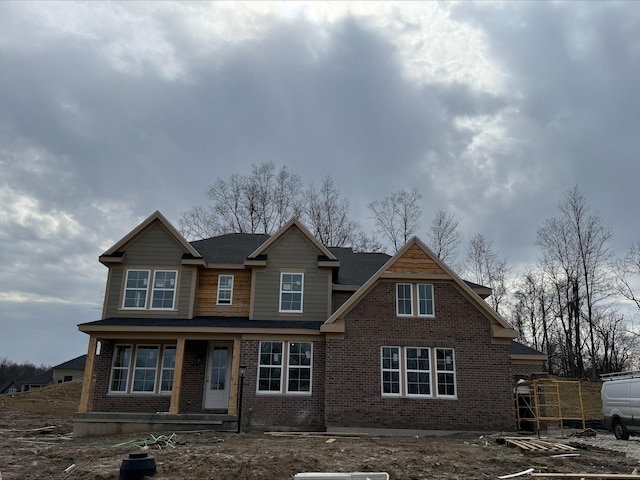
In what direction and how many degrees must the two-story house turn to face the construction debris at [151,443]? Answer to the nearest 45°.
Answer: approximately 45° to its right

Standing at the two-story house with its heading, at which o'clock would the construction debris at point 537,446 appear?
The construction debris is roughly at 10 o'clock from the two-story house.

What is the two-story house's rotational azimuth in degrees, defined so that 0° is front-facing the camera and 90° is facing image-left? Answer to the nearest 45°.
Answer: approximately 0°

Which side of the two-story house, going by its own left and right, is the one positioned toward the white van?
left

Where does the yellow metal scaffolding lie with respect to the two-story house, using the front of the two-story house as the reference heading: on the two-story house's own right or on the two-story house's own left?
on the two-story house's own left

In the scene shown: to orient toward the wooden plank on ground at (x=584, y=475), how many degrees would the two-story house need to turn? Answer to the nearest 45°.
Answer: approximately 45° to its left

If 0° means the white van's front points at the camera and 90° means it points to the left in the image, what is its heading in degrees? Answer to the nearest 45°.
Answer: approximately 315°
